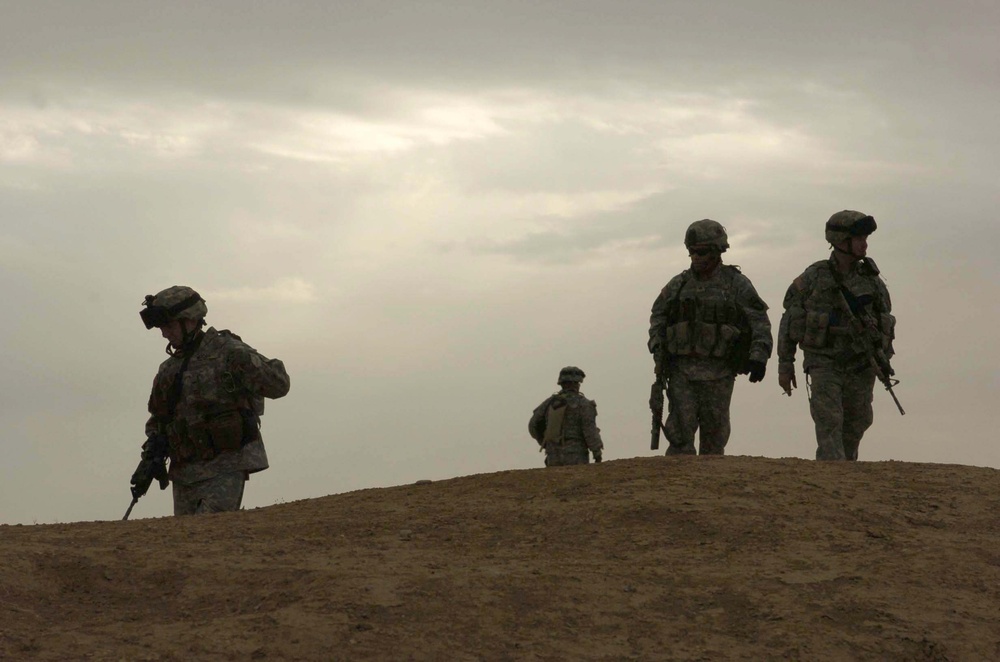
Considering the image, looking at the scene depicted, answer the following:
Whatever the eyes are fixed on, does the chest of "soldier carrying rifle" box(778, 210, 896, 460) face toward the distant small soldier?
no

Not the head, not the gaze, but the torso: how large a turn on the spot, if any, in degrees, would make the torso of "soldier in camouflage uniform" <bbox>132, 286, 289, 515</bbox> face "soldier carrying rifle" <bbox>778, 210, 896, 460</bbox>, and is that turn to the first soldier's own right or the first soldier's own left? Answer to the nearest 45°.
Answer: approximately 135° to the first soldier's own left

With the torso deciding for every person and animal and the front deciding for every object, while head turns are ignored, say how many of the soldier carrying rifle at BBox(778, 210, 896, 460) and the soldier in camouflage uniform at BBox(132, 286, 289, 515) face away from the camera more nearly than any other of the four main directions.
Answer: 0

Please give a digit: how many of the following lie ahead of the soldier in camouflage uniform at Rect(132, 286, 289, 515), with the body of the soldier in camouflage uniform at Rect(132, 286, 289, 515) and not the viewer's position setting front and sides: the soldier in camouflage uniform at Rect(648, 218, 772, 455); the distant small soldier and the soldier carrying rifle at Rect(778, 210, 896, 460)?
0

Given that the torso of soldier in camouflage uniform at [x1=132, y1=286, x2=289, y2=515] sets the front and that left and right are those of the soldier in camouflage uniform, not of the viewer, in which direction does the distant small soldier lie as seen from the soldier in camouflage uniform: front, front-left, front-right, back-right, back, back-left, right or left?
back

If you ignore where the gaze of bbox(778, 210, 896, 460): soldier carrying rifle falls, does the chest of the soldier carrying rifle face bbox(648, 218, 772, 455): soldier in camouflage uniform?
no

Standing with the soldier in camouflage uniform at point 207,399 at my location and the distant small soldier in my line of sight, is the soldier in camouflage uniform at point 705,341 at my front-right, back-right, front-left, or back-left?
front-right

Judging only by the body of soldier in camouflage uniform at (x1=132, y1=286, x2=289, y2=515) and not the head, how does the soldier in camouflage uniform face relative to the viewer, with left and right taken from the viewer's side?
facing the viewer and to the left of the viewer

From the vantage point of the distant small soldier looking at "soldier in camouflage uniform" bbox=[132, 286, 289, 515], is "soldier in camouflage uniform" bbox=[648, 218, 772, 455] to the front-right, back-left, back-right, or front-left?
front-left

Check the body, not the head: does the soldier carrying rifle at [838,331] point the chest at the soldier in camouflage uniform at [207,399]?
no

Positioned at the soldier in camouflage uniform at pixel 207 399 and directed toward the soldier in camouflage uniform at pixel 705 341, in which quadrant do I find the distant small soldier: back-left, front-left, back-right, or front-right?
front-left

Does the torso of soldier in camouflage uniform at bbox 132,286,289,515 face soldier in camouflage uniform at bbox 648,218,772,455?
no

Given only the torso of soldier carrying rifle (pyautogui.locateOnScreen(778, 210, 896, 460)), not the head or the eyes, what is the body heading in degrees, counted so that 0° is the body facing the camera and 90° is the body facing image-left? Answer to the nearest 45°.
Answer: approximately 315°
